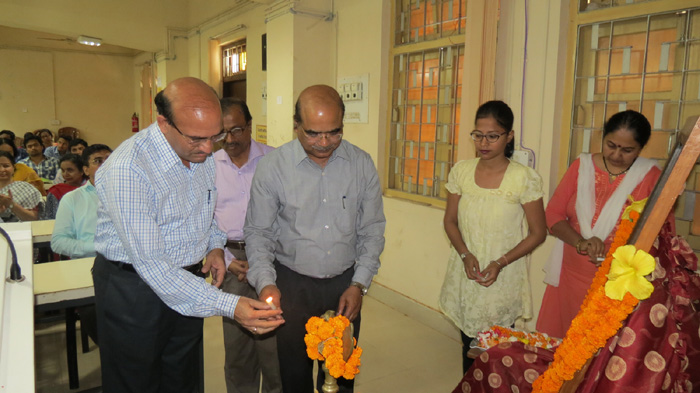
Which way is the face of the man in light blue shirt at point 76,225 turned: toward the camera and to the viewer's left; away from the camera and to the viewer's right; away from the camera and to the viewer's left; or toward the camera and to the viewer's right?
toward the camera and to the viewer's right

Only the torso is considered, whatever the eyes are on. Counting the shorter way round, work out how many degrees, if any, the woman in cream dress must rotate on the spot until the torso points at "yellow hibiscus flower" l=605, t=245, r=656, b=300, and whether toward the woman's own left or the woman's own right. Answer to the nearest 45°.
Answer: approximately 45° to the woman's own left

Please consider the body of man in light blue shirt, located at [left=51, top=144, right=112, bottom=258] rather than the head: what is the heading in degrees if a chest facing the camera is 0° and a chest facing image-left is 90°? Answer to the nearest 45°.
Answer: approximately 315°

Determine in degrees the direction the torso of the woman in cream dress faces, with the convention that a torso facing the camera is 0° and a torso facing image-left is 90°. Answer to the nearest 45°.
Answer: approximately 45°

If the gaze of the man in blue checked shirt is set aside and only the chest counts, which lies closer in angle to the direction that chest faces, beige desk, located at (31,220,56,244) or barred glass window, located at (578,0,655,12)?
the barred glass window

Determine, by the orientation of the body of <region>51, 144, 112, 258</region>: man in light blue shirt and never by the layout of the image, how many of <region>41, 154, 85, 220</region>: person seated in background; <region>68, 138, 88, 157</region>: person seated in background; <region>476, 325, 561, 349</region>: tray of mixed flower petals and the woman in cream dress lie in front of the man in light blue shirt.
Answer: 2

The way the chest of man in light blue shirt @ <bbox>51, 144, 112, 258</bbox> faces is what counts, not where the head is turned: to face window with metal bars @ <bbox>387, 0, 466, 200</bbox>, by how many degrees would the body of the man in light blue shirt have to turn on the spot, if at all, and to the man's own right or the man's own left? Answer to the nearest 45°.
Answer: approximately 45° to the man's own left

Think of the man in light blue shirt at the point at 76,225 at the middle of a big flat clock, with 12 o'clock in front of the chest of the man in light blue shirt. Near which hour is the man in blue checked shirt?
The man in blue checked shirt is roughly at 1 o'clock from the man in light blue shirt.

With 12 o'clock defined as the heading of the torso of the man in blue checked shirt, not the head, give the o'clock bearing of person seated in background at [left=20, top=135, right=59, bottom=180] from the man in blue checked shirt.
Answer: The person seated in background is roughly at 7 o'clock from the man in blue checked shirt.
